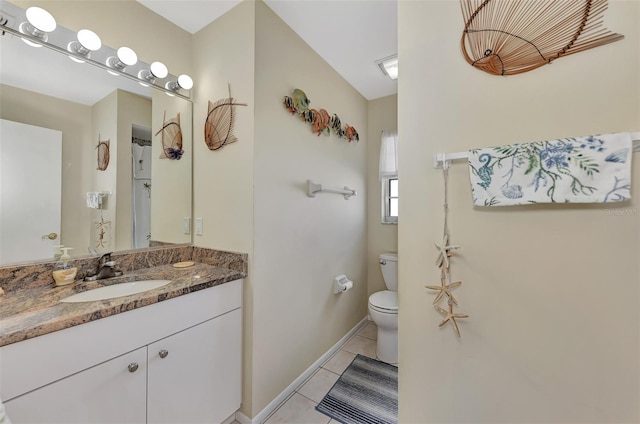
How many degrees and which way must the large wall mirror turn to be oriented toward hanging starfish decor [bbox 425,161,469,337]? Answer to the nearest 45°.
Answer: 0° — it already faces it

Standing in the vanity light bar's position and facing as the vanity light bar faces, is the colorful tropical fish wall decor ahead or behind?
ahead

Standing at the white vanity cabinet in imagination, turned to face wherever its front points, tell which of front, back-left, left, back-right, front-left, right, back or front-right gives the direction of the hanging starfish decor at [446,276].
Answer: front

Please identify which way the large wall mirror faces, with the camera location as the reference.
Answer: facing the viewer and to the right of the viewer

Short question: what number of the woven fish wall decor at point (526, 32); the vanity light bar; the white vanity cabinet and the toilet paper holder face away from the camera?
0

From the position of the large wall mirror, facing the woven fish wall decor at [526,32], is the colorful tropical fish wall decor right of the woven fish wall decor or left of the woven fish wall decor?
left

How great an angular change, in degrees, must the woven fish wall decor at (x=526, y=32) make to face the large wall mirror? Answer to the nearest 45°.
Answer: approximately 45° to its right

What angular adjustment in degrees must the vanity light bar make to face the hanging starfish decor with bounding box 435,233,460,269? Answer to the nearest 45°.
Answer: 0° — it already faces it

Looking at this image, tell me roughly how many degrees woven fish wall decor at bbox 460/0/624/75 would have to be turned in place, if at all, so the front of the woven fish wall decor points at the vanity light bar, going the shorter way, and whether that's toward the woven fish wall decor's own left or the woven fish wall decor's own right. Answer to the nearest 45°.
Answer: approximately 45° to the woven fish wall decor's own right
